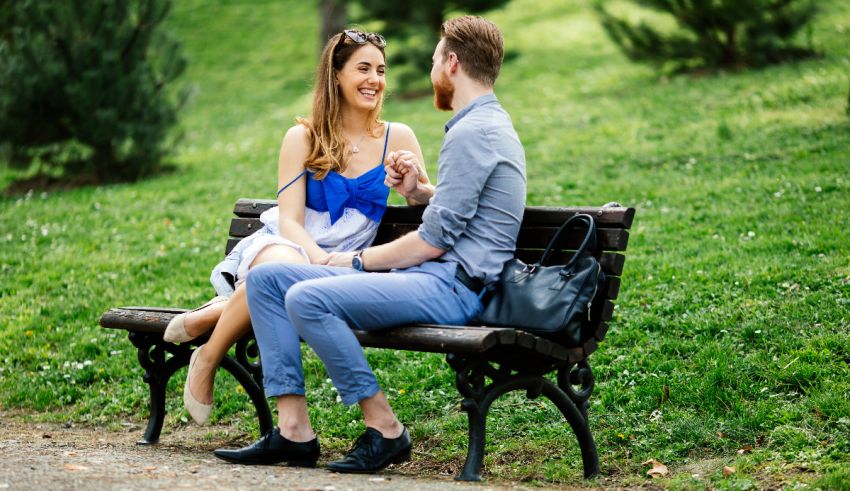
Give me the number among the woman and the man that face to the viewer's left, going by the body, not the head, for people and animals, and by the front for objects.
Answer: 1

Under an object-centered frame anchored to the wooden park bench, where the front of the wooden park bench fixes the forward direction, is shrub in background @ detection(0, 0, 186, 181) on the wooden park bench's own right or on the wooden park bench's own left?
on the wooden park bench's own right

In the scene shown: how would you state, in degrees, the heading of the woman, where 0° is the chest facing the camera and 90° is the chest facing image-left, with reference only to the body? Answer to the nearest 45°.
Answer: approximately 0°

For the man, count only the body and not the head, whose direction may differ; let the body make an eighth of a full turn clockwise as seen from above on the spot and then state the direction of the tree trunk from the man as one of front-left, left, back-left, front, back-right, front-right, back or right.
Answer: front-right

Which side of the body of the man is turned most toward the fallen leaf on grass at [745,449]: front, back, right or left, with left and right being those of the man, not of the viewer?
back

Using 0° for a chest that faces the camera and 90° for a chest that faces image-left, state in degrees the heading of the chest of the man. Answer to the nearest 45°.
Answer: approximately 90°

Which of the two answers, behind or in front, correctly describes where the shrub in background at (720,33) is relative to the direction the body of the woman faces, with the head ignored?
behind

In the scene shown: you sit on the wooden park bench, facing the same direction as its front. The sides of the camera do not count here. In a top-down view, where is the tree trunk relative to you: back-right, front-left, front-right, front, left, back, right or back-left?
back-right

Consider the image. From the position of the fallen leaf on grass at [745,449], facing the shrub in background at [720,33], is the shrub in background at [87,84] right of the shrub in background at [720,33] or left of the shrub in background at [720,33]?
left

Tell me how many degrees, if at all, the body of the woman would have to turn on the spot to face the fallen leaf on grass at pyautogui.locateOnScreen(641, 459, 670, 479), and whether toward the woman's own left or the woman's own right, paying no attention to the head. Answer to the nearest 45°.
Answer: approximately 45° to the woman's own left

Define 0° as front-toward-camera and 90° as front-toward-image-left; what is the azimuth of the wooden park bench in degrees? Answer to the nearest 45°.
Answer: approximately 45°

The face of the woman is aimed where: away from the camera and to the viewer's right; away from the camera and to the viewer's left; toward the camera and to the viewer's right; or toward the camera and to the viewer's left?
toward the camera and to the viewer's right

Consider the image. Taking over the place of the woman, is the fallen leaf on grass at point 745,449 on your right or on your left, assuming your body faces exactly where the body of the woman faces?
on your left
